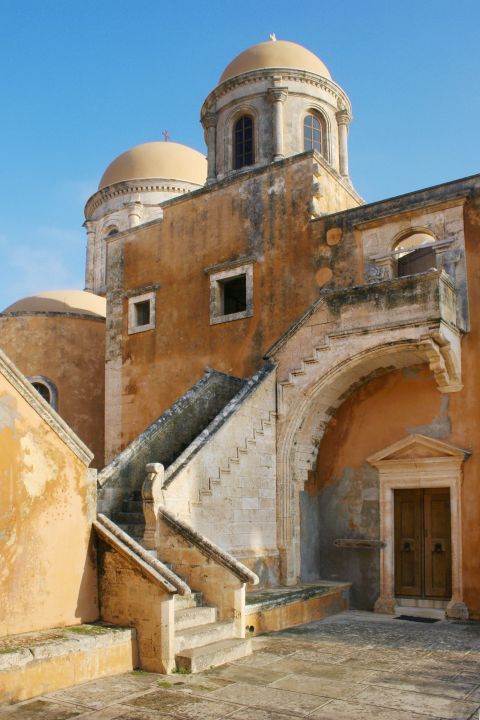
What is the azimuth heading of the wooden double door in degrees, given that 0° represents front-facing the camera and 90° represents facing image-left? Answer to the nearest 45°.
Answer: approximately 0°

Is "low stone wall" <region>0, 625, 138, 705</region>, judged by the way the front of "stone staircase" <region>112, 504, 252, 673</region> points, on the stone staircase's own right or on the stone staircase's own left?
on the stone staircase's own right

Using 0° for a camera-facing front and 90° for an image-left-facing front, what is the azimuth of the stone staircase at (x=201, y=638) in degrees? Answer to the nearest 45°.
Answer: approximately 315°

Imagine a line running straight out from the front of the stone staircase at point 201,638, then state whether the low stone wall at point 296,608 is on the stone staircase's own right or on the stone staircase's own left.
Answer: on the stone staircase's own left

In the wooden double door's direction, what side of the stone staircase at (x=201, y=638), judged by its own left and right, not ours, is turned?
left
